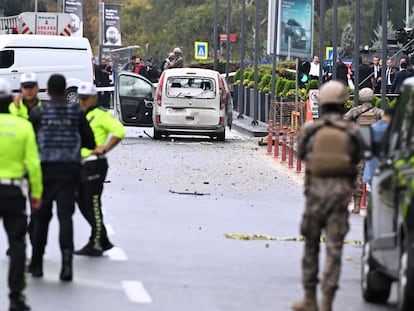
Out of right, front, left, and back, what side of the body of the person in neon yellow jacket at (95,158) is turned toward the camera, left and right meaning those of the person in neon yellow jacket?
left

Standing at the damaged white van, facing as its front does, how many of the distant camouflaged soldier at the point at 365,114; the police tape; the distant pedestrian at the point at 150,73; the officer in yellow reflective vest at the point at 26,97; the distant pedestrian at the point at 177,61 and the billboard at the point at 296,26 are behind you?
3

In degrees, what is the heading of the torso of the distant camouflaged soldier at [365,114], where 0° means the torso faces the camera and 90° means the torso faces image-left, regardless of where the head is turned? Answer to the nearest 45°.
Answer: approximately 180°

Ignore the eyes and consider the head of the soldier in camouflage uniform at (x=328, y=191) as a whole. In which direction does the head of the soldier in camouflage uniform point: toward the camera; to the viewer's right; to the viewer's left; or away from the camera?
away from the camera

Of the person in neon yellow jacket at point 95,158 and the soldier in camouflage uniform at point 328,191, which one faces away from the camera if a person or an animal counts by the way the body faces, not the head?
the soldier in camouflage uniform

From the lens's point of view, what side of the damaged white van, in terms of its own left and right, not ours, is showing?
back

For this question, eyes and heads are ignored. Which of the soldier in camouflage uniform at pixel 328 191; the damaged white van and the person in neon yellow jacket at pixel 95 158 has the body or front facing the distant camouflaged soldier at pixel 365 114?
the soldier in camouflage uniform

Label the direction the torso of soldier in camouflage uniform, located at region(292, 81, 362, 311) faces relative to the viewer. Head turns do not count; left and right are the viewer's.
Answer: facing away from the viewer

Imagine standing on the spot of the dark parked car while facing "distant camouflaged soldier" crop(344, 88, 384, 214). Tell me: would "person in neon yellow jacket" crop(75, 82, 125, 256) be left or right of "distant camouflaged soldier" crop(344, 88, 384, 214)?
left
